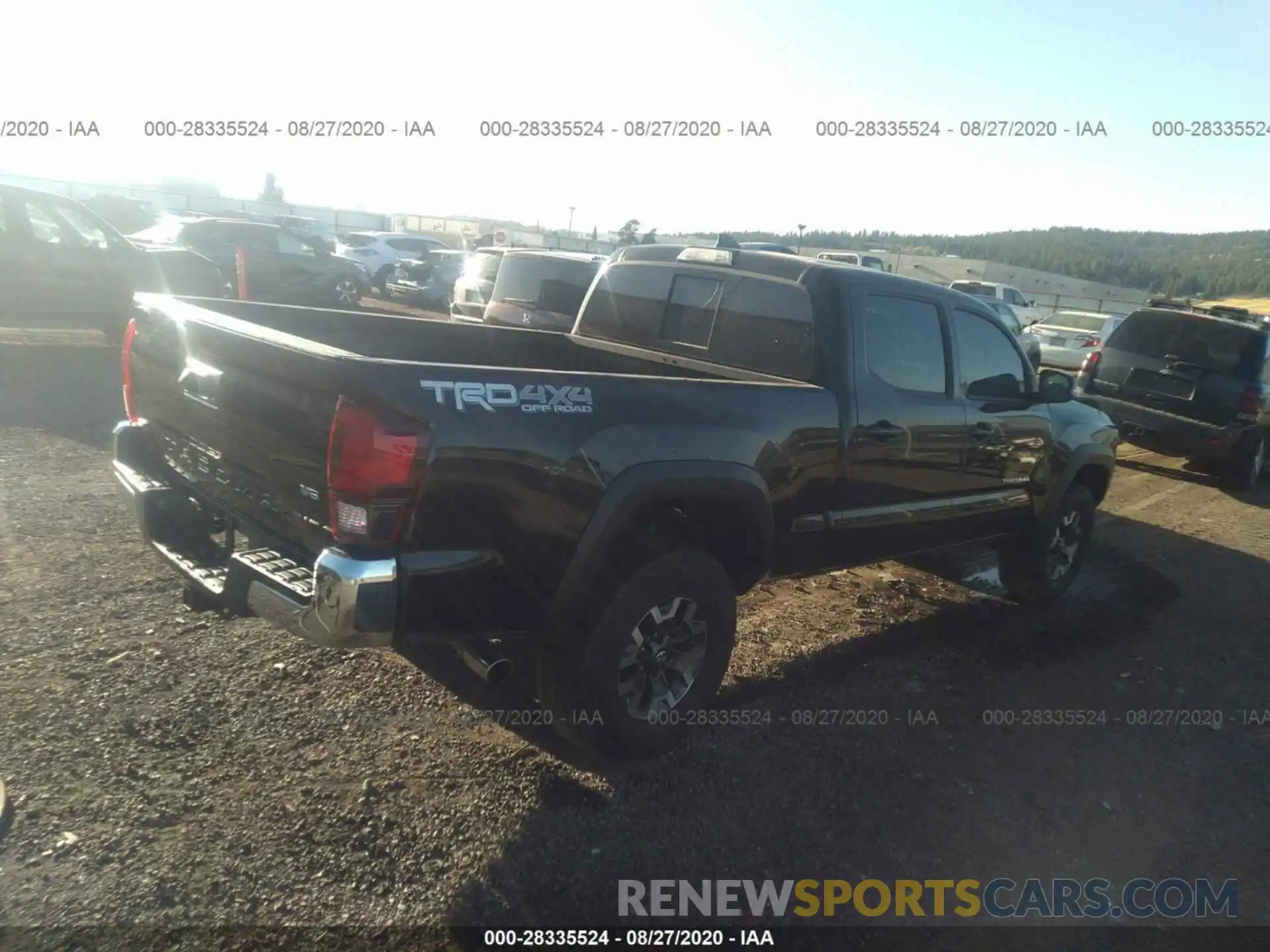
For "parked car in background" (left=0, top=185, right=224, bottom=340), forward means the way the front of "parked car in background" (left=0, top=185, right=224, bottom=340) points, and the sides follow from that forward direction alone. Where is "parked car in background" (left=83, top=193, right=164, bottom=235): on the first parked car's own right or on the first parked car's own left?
on the first parked car's own left

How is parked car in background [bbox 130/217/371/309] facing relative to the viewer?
to the viewer's right

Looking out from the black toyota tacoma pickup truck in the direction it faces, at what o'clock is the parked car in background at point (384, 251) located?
The parked car in background is roughly at 10 o'clock from the black toyota tacoma pickup truck.

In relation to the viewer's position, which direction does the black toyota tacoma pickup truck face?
facing away from the viewer and to the right of the viewer

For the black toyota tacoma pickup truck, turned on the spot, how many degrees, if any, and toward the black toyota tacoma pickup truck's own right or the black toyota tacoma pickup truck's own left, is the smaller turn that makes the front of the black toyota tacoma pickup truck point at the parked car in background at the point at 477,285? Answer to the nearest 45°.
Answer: approximately 45° to the black toyota tacoma pickup truck's own left

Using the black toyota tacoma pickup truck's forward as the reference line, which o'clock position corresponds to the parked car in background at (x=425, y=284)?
The parked car in background is roughly at 10 o'clock from the black toyota tacoma pickup truck.

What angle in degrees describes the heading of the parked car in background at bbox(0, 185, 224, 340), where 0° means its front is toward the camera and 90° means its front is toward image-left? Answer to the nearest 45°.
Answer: approximately 270°

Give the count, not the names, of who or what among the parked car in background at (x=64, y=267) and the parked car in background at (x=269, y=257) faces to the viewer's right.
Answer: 2
